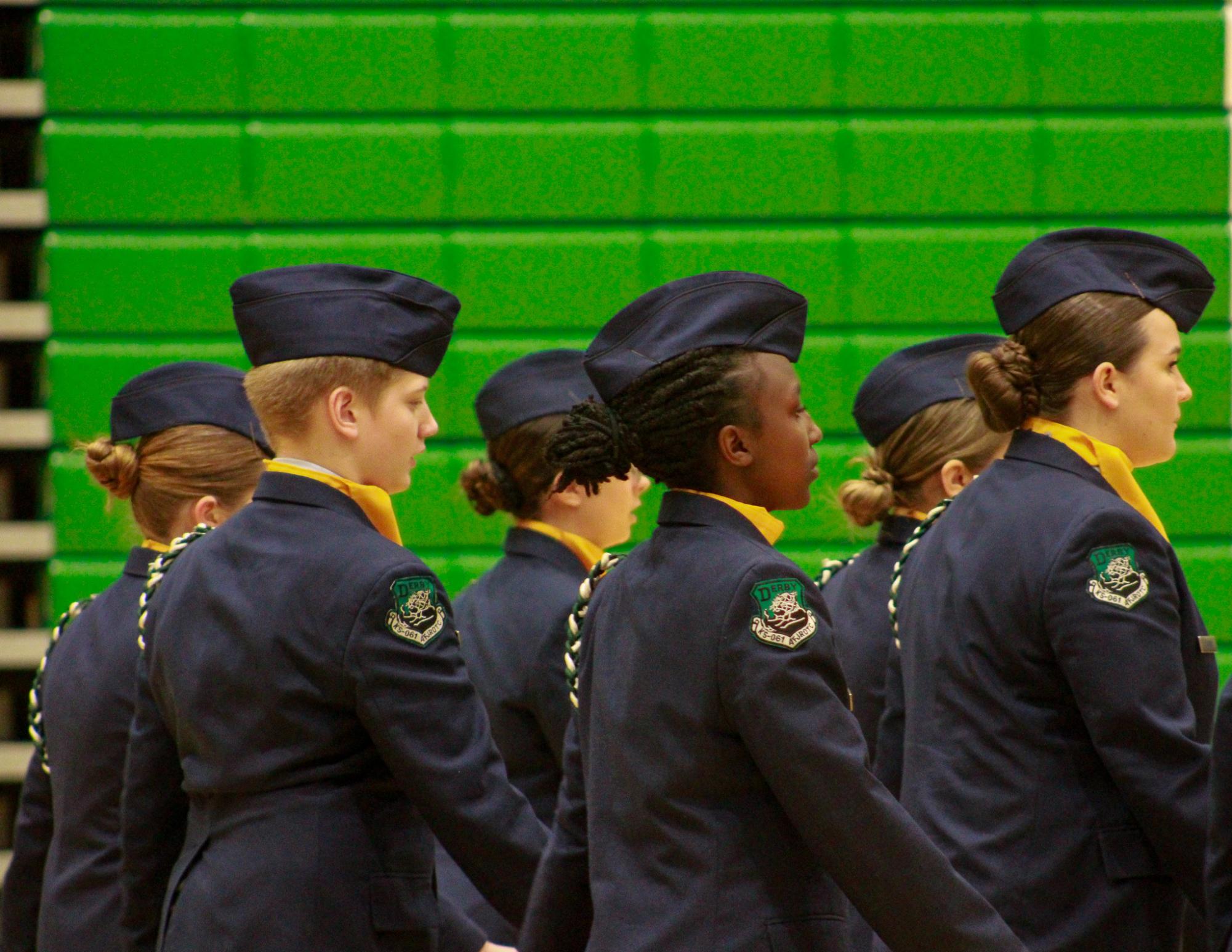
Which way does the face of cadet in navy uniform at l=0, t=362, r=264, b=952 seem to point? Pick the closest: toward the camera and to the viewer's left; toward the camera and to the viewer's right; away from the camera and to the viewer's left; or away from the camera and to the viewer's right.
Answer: away from the camera and to the viewer's right

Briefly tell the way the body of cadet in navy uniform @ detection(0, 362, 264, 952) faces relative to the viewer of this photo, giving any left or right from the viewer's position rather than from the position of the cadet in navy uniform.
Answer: facing away from the viewer and to the right of the viewer

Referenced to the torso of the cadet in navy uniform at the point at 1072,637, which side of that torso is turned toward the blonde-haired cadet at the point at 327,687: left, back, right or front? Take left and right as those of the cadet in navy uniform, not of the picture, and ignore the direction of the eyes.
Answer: back

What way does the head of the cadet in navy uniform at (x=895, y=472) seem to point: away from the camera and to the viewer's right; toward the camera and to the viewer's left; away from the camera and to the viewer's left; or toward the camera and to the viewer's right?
away from the camera and to the viewer's right

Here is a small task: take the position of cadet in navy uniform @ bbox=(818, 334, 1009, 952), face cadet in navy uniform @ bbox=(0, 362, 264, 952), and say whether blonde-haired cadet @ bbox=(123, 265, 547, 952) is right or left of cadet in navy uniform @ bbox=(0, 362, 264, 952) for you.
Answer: left

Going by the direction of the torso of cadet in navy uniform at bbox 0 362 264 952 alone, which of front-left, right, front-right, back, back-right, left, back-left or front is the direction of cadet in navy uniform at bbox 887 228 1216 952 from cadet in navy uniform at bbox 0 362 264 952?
right

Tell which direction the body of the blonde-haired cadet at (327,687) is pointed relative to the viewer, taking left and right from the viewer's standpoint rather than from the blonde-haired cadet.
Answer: facing away from the viewer and to the right of the viewer

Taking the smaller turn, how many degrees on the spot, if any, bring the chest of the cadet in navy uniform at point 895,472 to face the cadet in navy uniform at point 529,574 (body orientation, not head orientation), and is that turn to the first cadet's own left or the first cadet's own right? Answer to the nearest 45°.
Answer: approximately 135° to the first cadet's own left

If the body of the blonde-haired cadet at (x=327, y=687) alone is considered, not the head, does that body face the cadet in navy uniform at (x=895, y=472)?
yes

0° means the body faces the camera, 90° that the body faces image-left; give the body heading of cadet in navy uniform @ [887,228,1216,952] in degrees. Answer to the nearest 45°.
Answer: approximately 225°

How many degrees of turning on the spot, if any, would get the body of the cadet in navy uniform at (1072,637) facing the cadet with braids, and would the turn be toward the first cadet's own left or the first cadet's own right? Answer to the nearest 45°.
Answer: approximately 180°
